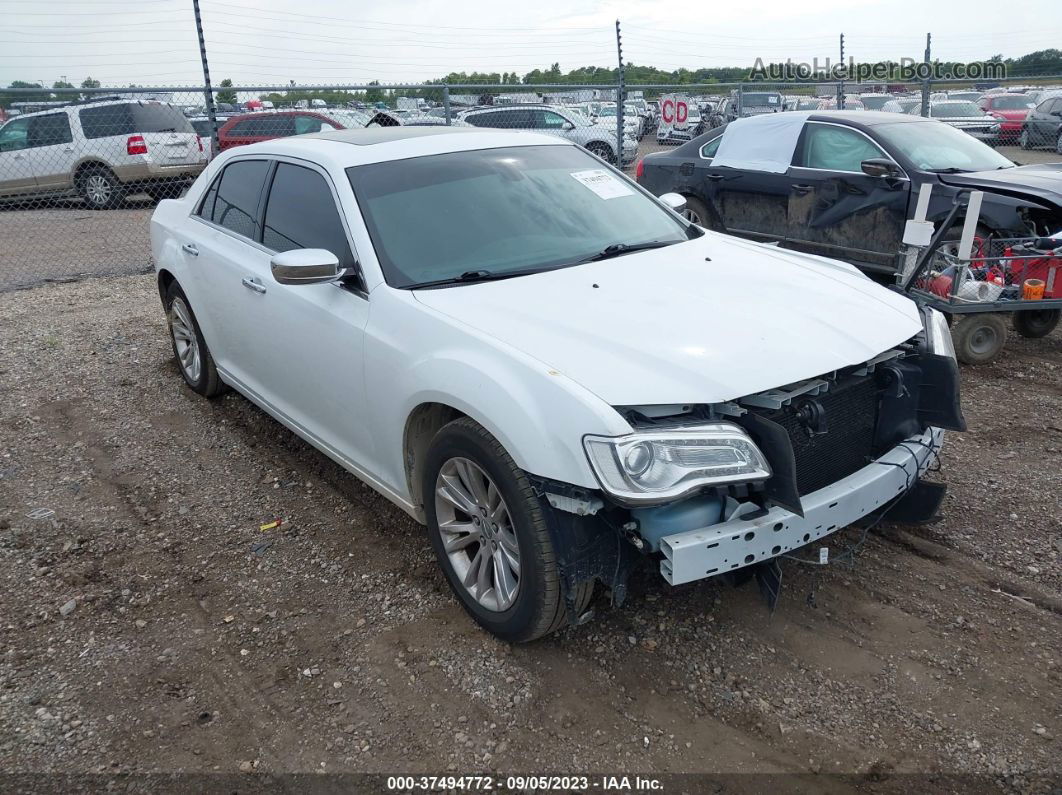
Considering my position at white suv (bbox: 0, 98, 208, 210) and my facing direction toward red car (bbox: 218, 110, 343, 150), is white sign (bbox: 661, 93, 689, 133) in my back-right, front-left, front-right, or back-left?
front-right

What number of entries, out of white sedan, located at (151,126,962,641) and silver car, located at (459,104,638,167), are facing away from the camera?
0

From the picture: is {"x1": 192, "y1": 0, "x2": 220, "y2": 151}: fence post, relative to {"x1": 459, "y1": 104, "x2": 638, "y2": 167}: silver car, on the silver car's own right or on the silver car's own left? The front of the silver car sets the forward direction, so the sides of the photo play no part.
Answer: on the silver car's own right

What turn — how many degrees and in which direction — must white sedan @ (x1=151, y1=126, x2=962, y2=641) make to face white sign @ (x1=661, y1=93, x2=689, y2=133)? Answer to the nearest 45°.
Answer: approximately 135° to its left

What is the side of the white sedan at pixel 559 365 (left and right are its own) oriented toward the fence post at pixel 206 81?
back

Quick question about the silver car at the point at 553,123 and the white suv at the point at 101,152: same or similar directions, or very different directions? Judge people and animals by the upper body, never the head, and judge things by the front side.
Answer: very different directions

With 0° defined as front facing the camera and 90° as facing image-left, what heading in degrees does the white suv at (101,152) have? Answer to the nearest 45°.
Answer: approximately 135°

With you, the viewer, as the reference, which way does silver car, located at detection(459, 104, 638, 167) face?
facing the viewer and to the right of the viewer

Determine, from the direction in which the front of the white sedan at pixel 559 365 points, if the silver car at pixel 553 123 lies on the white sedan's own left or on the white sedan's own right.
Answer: on the white sedan's own left

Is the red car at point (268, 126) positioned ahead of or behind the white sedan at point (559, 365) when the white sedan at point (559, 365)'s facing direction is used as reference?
behind
